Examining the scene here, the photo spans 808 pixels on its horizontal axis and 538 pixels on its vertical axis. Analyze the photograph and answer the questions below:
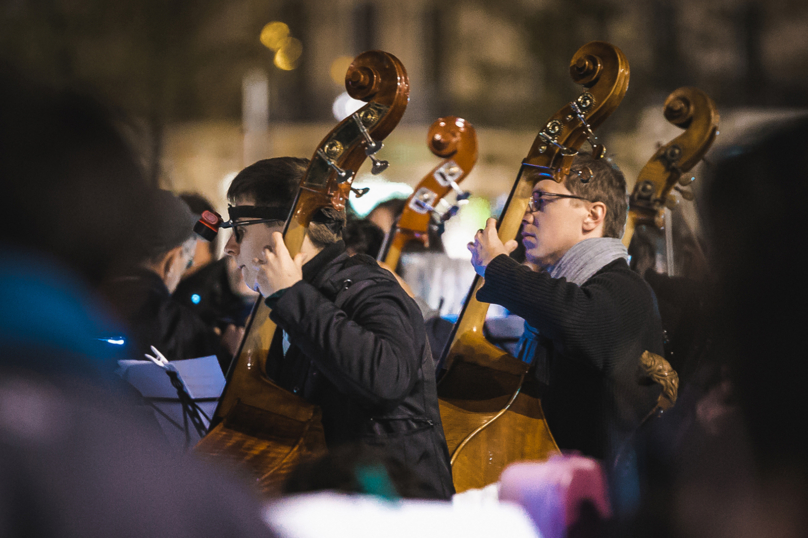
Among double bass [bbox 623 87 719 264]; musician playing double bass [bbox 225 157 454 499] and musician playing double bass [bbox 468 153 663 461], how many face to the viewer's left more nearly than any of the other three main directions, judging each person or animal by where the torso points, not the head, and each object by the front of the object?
3

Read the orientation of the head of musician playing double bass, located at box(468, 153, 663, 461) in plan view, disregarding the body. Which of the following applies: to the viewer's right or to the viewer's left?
to the viewer's left

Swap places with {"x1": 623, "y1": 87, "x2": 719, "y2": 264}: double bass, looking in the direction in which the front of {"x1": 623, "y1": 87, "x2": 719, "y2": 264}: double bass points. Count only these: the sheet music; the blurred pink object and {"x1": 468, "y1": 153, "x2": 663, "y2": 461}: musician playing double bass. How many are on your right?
0

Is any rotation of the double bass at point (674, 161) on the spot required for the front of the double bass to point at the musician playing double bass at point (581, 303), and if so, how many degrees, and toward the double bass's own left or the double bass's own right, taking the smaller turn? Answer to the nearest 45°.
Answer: approximately 90° to the double bass's own left

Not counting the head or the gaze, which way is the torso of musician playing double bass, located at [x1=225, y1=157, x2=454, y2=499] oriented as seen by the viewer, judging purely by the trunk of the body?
to the viewer's left

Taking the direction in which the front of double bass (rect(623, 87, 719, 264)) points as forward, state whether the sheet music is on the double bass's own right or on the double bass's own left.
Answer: on the double bass's own left

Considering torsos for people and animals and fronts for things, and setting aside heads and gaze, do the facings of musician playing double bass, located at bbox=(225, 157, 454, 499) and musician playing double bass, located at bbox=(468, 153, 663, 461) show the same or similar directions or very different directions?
same or similar directions

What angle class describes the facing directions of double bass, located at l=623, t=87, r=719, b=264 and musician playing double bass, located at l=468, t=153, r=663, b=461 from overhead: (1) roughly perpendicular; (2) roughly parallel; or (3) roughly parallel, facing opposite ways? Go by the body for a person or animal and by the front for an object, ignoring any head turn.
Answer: roughly parallel

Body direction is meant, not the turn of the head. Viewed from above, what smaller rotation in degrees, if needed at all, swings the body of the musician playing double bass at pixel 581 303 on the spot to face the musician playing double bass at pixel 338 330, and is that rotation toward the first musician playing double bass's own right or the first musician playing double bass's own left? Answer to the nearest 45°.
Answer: approximately 45° to the first musician playing double bass's own left

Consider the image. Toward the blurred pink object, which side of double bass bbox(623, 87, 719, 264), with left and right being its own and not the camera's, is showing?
left

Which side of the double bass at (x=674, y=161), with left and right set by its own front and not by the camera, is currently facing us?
left

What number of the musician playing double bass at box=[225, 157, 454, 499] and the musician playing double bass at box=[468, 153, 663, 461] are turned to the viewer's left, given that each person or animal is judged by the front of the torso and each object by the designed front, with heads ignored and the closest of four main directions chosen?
2

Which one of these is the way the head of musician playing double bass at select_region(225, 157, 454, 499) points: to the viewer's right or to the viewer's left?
to the viewer's left

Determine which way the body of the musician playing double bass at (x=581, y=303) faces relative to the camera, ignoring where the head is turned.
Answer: to the viewer's left
